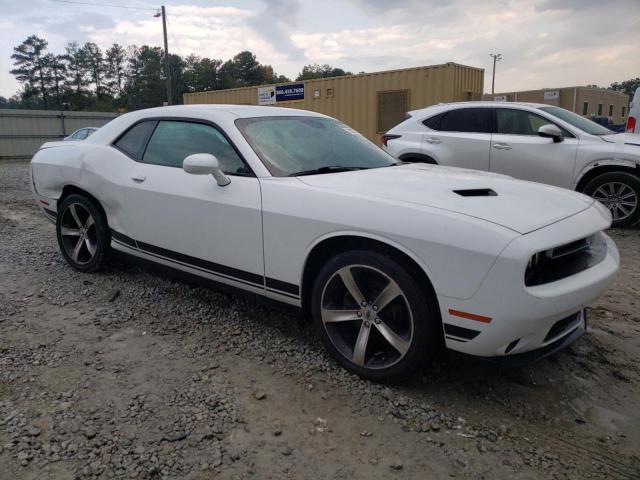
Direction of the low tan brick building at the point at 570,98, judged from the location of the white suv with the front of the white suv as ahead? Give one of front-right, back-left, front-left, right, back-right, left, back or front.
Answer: left

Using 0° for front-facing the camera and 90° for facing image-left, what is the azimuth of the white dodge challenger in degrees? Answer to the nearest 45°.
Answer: approximately 315°

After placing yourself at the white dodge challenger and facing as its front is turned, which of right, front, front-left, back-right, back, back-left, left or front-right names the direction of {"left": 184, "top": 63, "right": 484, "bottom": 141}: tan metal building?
back-left

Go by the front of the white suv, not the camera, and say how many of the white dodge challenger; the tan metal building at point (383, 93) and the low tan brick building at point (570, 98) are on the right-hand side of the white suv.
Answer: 1

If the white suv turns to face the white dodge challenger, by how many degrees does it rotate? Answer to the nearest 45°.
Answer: approximately 90° to its right

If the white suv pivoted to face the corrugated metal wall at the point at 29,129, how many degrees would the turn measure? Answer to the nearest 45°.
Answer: approximately 135° to its left

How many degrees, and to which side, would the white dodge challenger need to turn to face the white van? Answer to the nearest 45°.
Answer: approximately 90° to its left

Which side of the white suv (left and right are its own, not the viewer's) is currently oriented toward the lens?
right

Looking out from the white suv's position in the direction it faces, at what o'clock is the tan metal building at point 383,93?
The tan metal building is roughly at 8 o'clock from the white suv.

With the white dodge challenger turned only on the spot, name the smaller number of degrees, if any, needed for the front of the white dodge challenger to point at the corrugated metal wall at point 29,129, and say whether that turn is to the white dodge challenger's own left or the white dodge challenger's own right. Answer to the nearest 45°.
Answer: approximately 180°
